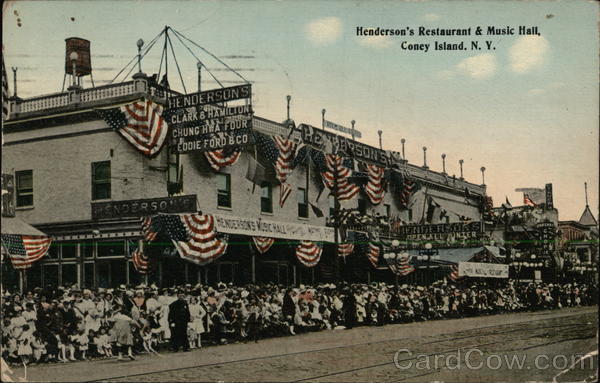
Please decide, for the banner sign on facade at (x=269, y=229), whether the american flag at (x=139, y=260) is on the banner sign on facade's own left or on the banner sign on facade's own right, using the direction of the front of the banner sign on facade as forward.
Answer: on the banner sign on facade's own right

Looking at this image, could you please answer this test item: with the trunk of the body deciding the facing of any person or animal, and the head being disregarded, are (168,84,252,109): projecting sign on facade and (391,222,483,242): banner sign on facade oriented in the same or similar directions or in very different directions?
same or similar directions

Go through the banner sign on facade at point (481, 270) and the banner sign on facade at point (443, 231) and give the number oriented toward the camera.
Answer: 2

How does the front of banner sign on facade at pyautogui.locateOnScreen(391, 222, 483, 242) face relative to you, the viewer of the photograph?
facing the viewer

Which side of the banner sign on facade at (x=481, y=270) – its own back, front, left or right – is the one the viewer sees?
front

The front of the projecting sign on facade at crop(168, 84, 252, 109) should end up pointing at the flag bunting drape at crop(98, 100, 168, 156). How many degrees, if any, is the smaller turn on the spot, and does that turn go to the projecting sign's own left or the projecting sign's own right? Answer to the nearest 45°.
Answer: approximately 90° to the projecting sign's own right

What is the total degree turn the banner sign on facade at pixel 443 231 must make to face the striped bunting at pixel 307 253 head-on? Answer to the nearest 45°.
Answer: approximately 45° to its right

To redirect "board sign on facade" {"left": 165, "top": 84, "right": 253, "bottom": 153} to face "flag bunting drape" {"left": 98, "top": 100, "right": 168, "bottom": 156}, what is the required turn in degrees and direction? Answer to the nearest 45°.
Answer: approximately 45° to its right
